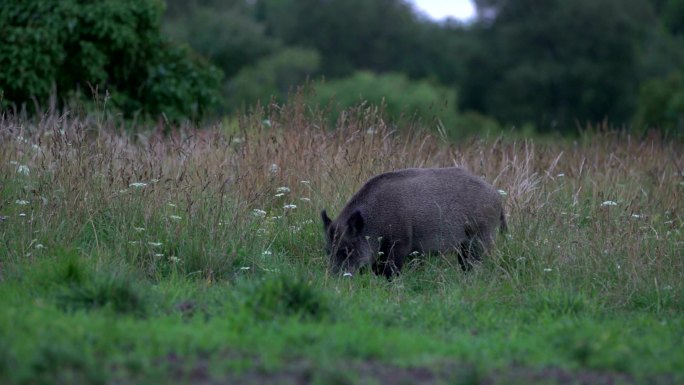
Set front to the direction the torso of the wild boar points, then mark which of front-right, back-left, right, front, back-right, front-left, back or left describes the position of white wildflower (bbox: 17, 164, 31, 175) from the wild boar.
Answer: front-right

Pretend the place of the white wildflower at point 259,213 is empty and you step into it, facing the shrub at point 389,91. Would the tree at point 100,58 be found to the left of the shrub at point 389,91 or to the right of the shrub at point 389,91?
left

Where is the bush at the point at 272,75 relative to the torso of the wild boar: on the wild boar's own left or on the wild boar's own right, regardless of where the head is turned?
on the wild boar's own right

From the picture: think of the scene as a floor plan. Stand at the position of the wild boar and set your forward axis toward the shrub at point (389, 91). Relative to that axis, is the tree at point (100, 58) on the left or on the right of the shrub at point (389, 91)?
left

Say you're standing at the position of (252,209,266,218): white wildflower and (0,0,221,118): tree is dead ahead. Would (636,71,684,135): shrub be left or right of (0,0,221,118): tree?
right

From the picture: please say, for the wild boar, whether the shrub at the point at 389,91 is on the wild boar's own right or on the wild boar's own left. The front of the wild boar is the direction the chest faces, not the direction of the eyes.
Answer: on the wild boar's own right

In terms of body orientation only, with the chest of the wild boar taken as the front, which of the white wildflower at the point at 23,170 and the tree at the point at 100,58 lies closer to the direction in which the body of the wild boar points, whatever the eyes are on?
the white wildflower

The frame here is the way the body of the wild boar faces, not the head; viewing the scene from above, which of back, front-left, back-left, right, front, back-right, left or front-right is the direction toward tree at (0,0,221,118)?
right

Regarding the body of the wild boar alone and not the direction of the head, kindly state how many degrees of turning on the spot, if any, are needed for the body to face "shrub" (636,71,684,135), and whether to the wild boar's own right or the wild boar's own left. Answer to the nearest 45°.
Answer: approximately 135° to the wild boar's own right

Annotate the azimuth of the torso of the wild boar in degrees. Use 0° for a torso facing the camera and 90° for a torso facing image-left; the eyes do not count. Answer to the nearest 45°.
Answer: approximately 45°
